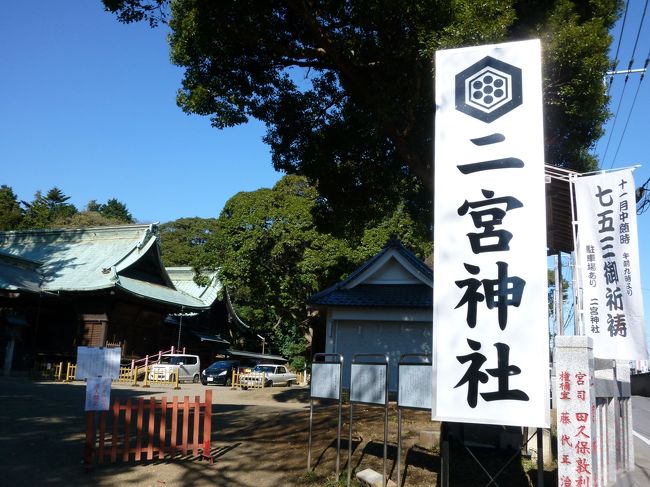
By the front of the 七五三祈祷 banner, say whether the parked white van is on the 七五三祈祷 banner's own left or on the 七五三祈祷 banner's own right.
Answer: on the 七五三祈祷 banner's own right

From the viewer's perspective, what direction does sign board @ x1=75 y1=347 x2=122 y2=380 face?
toward the camera

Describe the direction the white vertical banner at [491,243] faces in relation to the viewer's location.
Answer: facing the viewer

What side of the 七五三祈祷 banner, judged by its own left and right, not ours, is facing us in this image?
front

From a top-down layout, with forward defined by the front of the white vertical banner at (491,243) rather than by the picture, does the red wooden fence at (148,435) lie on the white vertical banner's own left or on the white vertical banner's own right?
on the white vertical banner's own right

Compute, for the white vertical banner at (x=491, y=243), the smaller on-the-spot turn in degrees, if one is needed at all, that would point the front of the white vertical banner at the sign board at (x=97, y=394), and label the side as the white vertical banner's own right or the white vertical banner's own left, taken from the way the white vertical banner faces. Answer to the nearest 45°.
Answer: approximately 90° to the white vertical banner's own right

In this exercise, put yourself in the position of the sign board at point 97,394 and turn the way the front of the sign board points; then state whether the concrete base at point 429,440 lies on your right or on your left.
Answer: on your left

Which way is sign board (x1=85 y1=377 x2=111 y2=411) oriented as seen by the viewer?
toward the camera

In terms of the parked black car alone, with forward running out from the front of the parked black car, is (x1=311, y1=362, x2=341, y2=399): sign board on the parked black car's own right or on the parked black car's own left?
on the parked black car's own left
